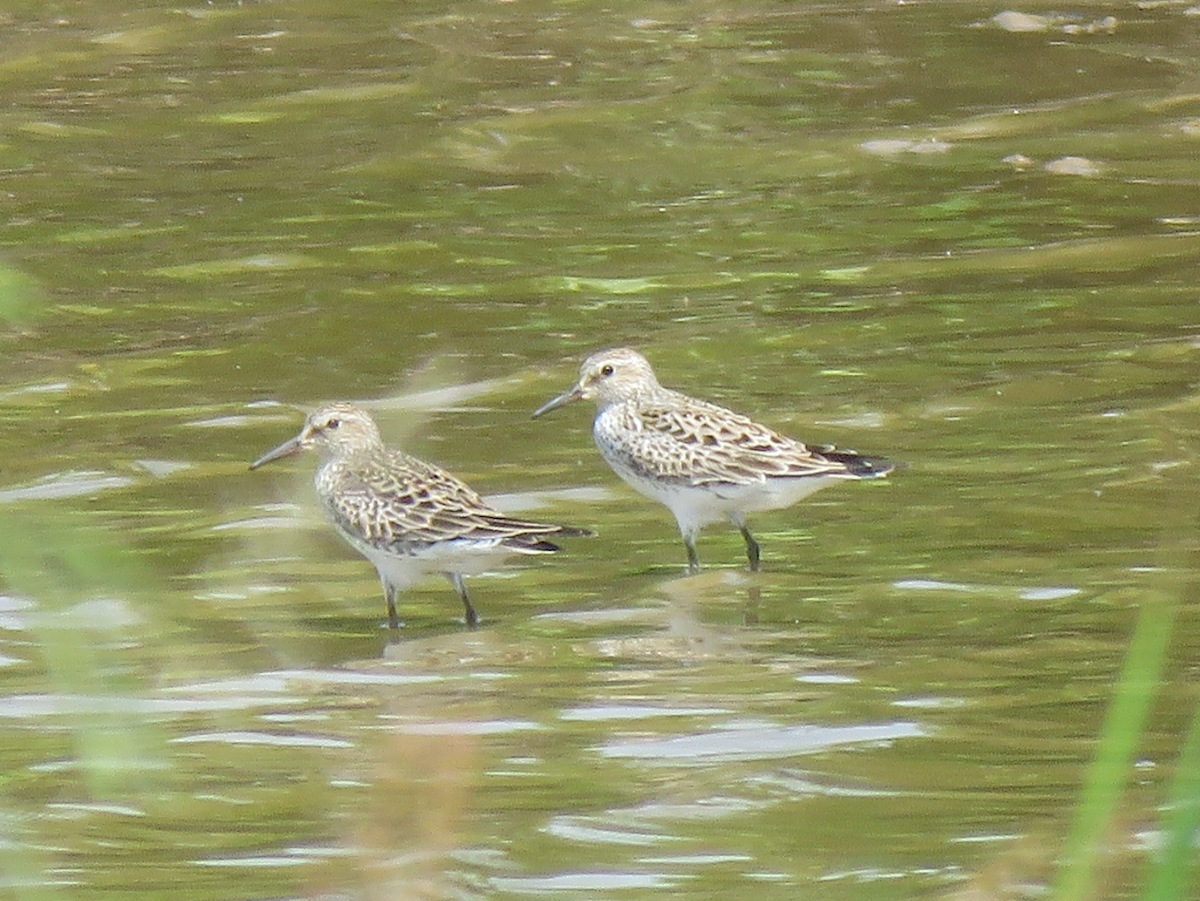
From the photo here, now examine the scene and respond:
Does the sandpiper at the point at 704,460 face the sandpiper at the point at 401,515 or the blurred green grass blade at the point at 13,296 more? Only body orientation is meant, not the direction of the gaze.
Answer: the sandpiper

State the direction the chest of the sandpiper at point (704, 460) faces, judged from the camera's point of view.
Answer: to the viewer's left

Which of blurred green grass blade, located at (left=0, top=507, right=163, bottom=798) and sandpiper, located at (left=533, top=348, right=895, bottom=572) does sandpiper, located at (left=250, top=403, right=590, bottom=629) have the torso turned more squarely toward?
the blurred green grass blade

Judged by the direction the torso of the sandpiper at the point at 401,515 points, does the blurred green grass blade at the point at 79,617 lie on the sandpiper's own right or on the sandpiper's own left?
on the sandpiper's own left

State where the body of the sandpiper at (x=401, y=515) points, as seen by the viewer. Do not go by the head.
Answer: to the viewer's left

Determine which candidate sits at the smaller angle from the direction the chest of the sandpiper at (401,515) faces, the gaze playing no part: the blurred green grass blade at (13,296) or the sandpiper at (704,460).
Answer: the blurred green grass blade

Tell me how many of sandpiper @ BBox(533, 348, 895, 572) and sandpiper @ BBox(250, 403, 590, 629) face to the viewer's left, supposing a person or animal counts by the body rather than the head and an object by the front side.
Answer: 2

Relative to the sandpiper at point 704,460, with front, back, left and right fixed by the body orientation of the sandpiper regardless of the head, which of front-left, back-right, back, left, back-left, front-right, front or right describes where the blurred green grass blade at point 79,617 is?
left

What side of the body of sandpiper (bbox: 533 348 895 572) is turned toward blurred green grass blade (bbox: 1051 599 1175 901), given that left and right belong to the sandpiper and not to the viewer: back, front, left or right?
left

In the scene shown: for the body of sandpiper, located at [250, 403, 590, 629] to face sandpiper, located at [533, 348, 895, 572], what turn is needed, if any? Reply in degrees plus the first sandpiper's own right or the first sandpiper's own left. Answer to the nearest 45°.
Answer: approximately 135° to the first sandpiper's own right
